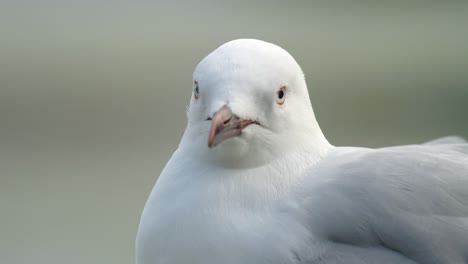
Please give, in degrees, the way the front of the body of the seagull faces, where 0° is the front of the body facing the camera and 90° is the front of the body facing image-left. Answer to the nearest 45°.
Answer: approximately 45°
